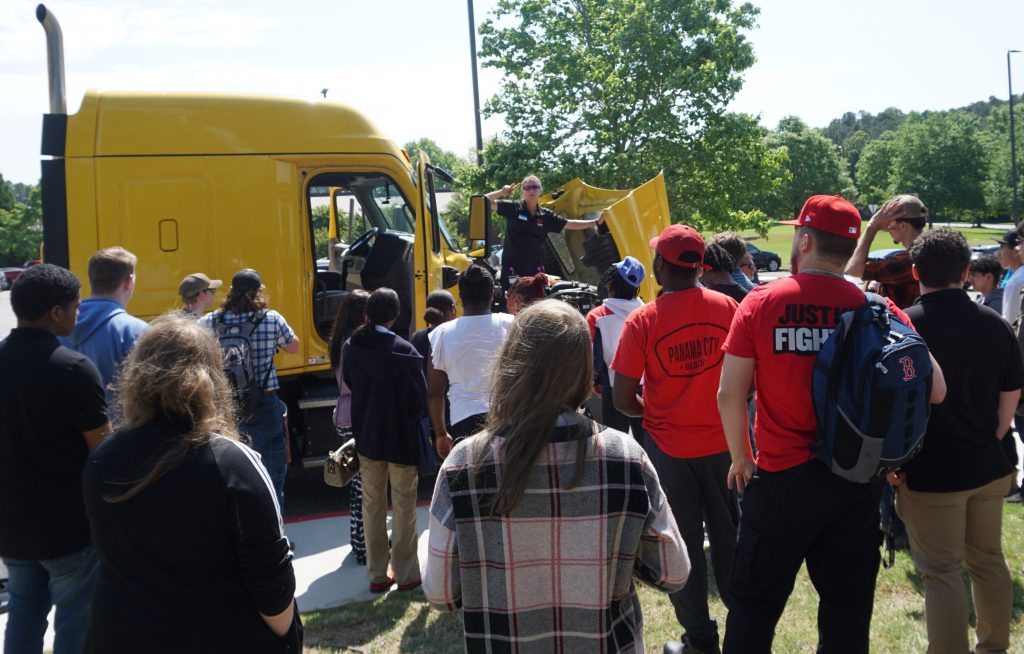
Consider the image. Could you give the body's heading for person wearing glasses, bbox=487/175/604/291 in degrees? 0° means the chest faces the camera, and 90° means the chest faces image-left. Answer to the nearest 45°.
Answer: approximately 0°

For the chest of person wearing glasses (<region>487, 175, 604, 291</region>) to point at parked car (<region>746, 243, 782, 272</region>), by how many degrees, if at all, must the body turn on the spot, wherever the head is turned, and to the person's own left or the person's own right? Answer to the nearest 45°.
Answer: approximately 180°

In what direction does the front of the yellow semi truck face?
to the viewer's right

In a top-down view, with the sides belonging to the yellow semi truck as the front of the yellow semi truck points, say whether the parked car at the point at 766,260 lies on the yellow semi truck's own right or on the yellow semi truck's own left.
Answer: on the yellow semi truck's own left
